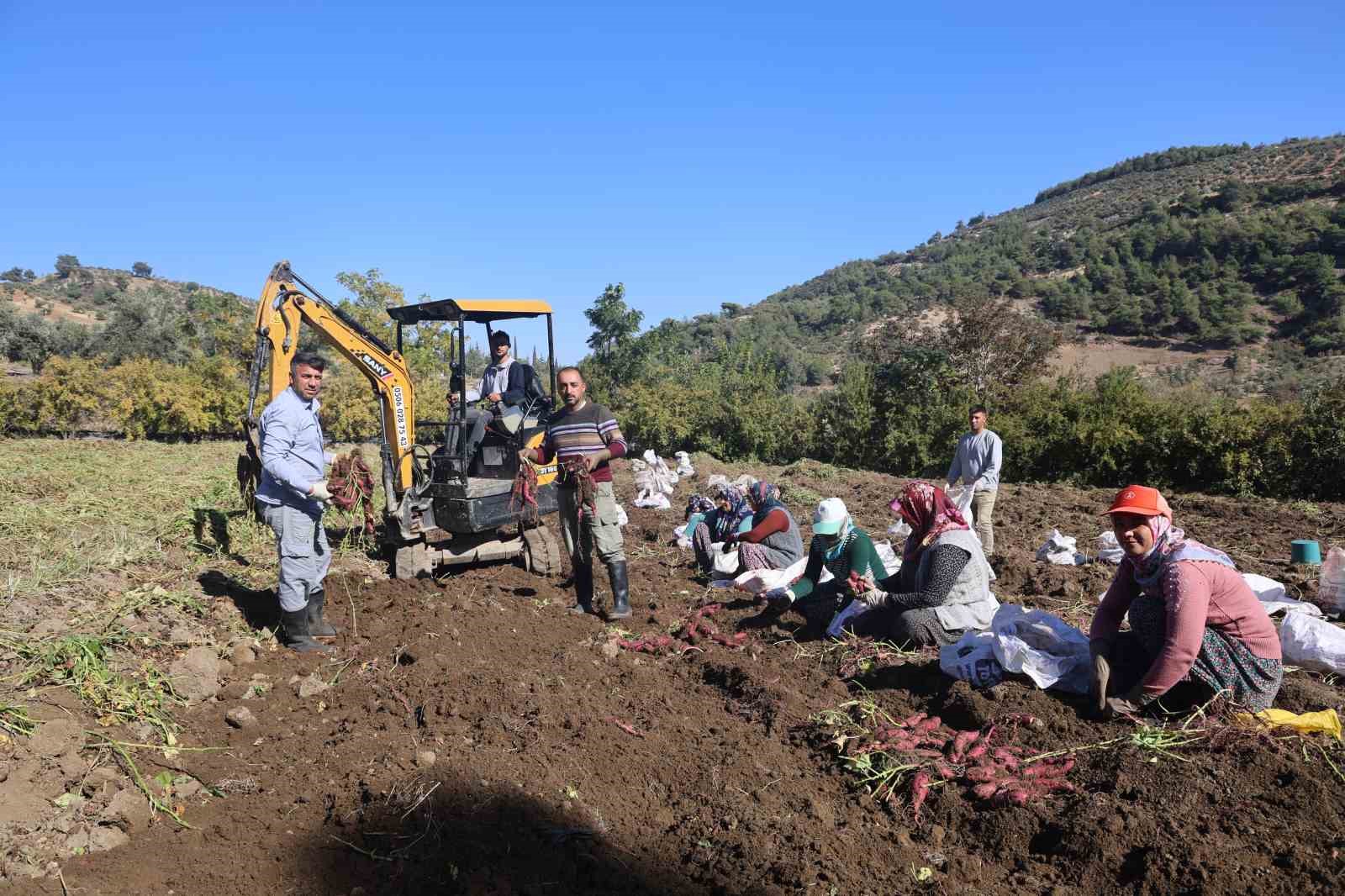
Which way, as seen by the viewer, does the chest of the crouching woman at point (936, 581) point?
to the viewer's left

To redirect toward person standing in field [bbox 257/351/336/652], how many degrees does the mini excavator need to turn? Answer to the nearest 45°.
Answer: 0° — it already faces them

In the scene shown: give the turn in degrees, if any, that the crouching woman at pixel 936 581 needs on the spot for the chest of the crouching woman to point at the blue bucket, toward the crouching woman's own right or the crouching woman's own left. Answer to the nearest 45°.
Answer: approximately 135° to the crouching woman's own right

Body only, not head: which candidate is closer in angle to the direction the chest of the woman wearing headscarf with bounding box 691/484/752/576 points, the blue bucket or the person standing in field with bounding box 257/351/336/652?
the person standing in field

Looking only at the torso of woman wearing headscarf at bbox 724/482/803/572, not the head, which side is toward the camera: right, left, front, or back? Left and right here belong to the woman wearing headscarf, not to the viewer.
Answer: left

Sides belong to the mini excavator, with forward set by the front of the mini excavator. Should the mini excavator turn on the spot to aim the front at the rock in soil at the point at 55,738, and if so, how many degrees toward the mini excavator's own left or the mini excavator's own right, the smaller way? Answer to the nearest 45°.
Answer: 0° — it already faces it

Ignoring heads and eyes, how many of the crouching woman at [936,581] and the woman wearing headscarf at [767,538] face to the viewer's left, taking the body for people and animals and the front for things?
2

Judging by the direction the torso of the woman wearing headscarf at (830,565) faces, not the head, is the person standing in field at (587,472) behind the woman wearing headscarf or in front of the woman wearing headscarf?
in front

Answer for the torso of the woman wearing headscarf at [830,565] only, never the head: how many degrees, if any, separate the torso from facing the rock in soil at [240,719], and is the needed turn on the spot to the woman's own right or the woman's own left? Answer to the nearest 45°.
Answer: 0° — they already face it
